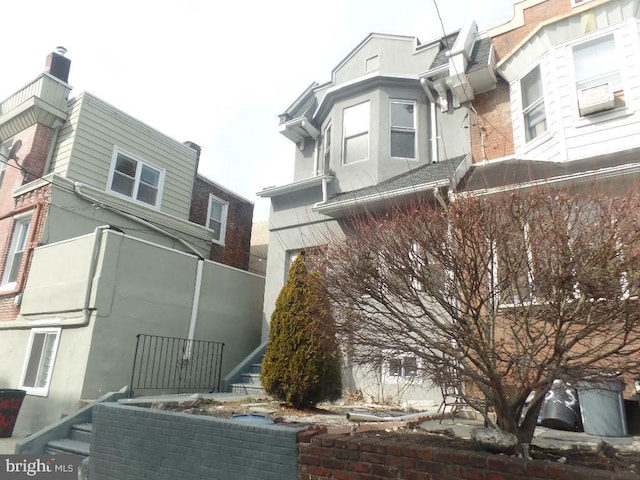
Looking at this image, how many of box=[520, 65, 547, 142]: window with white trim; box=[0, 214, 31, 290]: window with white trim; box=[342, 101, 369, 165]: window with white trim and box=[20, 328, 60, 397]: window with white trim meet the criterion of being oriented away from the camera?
0

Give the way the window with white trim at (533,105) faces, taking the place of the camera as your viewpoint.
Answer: facing the viewer and to the left of the viewer

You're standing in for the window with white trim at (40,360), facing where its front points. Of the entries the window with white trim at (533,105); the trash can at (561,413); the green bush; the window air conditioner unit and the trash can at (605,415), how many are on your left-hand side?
5

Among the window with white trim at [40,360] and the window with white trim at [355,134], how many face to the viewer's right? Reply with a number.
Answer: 0

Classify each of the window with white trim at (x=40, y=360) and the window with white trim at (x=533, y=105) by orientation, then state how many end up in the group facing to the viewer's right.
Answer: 0

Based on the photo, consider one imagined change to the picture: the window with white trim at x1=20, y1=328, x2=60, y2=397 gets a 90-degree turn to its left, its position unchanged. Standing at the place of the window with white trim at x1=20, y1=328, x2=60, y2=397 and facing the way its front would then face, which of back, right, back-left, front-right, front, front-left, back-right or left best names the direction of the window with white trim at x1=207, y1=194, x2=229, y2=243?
left

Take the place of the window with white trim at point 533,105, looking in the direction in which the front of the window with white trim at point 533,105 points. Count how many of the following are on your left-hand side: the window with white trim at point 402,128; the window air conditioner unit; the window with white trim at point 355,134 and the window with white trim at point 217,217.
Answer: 1

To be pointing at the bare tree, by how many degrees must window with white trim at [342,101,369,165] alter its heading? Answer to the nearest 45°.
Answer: approximately 45° to its left

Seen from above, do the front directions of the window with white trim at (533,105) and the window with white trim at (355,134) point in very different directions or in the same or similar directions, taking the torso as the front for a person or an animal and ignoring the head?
same or similar directions

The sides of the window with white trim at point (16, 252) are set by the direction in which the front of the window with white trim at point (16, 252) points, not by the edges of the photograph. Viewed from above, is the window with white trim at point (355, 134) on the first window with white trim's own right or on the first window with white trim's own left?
on the first window with white trim's own left

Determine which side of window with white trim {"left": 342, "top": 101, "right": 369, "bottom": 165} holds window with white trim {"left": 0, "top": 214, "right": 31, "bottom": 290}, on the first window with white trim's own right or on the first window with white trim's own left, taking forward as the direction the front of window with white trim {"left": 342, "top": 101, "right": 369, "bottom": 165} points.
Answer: on the first window with white trim's own right

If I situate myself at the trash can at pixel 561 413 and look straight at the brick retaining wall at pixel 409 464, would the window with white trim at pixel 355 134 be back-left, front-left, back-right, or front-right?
back-right

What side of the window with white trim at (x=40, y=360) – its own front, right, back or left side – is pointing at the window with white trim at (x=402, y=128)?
left

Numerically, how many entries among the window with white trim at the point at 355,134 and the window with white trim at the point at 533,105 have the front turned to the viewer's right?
0
